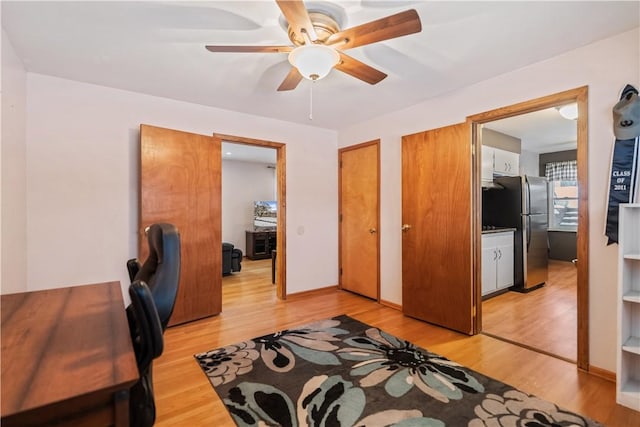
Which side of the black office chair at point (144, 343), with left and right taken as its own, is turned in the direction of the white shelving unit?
back

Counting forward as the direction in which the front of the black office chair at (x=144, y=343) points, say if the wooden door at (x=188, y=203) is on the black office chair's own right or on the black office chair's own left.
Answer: on the black office chair's own right

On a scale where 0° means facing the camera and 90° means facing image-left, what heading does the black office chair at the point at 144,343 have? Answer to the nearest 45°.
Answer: approximately 90°

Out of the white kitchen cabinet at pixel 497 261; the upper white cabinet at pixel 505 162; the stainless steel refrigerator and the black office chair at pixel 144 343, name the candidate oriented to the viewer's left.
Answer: the black office chair

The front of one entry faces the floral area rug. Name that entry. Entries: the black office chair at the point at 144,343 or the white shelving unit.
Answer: the white shelving unit

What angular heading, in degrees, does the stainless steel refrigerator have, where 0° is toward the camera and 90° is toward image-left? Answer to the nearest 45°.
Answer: approximately 315°

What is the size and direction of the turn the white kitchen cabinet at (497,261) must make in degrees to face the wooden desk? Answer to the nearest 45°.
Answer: approximately 45° to its right

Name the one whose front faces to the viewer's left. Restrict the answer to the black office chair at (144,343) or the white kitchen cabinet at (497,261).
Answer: the black office chair

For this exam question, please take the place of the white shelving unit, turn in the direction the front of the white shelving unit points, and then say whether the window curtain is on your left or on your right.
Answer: on your right

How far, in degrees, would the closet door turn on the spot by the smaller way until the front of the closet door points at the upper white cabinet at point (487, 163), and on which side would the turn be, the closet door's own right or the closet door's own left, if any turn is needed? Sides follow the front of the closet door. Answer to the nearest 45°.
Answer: approximately 135° to the closet door's own left

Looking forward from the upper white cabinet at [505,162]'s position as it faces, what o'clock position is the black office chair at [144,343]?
The black office chair is roughly at 2 o'clock from the upper white cabinet.
